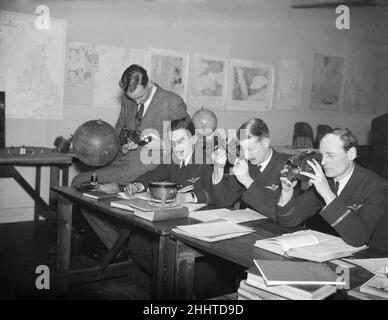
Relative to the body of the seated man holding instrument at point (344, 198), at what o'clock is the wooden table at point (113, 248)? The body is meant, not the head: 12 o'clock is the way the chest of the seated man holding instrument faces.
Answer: The wooden table is roughly at 2 o'clock from the seated man holding instrument.

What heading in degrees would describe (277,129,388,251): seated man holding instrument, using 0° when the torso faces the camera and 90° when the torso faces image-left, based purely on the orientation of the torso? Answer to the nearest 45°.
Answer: approximately 45°

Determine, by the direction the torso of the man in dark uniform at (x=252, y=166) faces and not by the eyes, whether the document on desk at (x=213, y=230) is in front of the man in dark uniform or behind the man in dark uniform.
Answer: in front

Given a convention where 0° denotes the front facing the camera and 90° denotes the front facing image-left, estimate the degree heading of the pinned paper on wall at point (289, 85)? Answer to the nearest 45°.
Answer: approximately 0°

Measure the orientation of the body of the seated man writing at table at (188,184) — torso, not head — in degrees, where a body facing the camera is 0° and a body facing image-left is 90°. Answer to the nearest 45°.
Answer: approximately 45°

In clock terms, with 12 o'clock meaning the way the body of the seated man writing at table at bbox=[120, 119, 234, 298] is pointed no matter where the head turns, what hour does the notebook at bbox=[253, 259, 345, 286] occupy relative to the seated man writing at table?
The notebook is roughly at 10 o'clock from the seated man writing at table.

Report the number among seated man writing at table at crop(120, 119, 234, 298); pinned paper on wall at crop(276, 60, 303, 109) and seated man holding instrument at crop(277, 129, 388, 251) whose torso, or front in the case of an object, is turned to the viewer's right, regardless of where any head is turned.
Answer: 0

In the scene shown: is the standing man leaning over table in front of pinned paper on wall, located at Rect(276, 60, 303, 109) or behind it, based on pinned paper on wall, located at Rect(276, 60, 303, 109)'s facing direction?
in front

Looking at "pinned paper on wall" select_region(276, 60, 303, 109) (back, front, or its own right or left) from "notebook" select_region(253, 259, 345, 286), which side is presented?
front

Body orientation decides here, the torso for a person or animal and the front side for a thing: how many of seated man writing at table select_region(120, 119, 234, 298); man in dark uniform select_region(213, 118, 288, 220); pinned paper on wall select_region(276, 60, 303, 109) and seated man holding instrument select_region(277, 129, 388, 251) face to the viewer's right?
0

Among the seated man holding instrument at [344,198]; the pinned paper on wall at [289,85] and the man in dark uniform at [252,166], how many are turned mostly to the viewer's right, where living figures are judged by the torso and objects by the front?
0

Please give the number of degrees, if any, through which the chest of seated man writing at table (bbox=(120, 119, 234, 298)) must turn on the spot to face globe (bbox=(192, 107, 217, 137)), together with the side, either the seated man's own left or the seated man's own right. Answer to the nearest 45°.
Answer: approximately 135° to the seated man's own right

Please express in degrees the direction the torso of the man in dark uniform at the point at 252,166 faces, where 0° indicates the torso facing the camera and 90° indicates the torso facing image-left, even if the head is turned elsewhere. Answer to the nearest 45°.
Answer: approximately 45°

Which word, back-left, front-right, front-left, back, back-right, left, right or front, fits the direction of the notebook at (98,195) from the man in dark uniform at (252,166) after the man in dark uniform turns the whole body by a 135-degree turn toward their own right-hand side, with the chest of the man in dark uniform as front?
left

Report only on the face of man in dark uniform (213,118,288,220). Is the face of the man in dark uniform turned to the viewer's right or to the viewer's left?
to the viewer's left

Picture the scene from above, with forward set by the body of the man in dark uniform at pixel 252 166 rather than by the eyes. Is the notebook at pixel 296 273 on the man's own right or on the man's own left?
on the man's own left

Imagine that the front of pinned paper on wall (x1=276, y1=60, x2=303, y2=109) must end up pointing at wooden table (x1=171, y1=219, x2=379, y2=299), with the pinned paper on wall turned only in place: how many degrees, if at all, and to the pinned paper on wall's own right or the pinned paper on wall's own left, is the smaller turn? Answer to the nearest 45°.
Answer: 0° — it already faces it

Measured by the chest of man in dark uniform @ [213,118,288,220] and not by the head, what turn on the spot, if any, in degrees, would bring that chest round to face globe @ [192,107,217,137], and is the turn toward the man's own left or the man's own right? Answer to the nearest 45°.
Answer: approximately 135° to the man's own right
